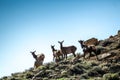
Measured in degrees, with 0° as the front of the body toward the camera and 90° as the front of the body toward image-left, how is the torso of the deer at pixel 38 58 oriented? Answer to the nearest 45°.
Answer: approximately 45°

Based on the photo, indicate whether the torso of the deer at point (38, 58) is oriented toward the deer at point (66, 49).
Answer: no
